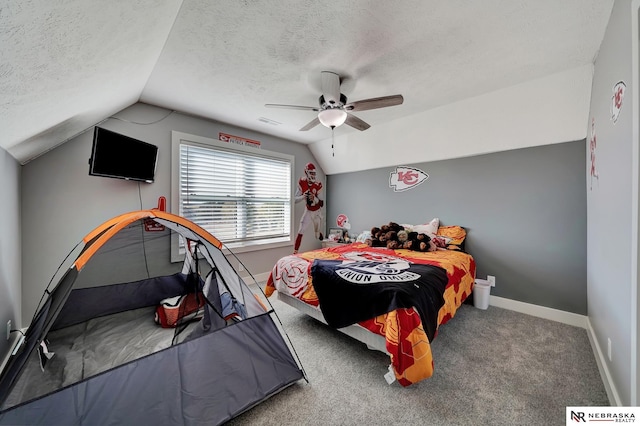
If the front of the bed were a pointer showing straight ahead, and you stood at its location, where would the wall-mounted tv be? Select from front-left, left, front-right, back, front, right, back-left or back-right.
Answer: front-right

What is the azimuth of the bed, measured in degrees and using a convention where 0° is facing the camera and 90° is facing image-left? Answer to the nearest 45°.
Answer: approximately 45°

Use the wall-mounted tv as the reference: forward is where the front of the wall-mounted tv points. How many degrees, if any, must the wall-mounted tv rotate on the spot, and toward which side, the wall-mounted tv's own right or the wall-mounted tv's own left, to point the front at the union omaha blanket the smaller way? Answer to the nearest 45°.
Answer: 0° — it already faces it

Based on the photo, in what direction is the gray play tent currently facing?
toward the camera

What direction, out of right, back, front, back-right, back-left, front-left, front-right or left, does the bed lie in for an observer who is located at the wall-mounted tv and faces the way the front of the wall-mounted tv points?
front

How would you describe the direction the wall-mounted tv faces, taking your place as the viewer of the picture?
facing the viewer and to the right of the viewer

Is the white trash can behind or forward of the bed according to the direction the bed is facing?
behind

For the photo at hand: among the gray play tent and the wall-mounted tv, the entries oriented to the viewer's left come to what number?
0

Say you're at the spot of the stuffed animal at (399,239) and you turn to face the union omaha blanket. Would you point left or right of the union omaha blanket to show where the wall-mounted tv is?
right

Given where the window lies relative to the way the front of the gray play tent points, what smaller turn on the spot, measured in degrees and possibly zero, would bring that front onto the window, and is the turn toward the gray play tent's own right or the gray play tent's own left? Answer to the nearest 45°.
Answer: approximately 135° to the gray play tent's own left

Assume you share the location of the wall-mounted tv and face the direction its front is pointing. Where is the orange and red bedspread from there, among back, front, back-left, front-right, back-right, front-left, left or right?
front

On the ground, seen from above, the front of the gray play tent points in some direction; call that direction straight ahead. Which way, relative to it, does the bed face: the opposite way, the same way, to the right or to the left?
to the right

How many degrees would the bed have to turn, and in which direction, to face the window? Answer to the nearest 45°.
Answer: approximately 90° to its right
